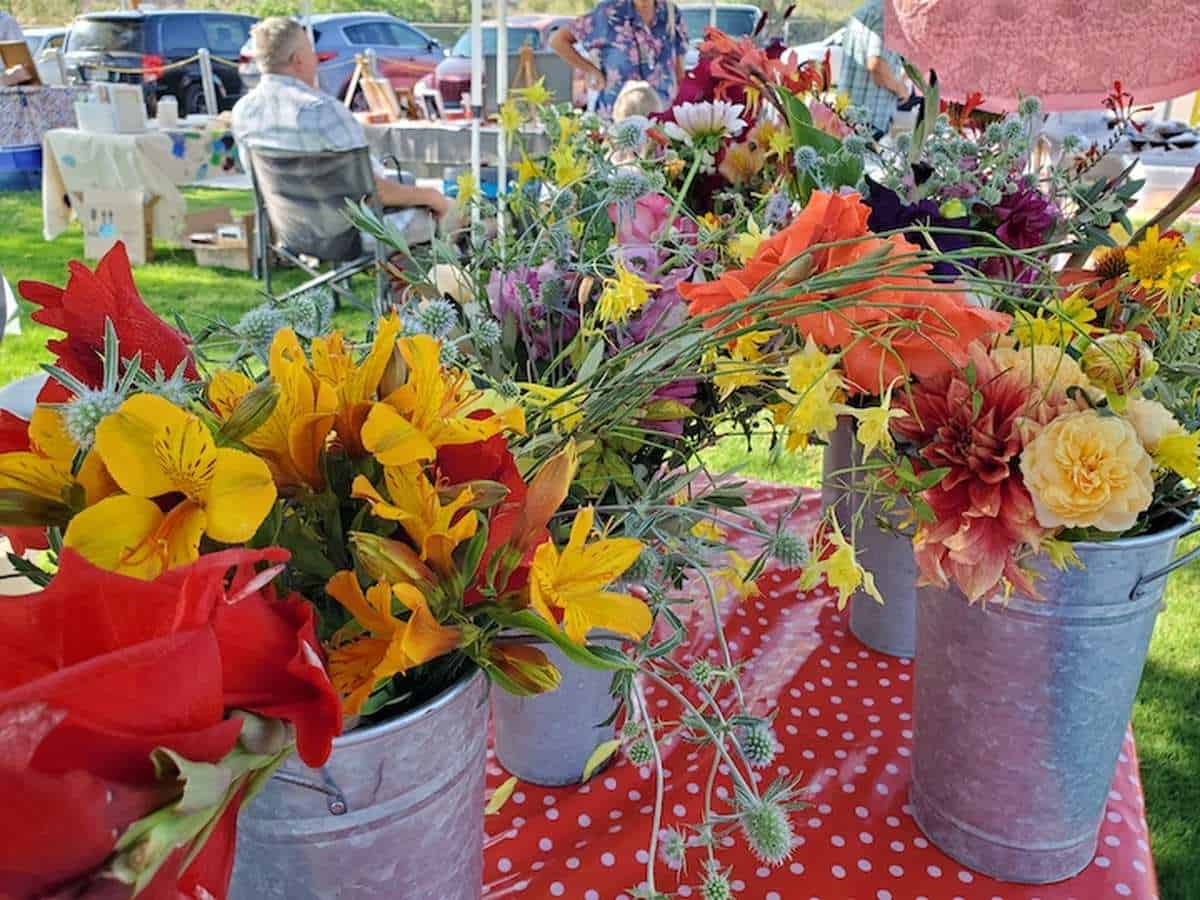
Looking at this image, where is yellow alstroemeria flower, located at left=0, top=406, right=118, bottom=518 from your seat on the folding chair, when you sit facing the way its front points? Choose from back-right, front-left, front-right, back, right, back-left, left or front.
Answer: back-right

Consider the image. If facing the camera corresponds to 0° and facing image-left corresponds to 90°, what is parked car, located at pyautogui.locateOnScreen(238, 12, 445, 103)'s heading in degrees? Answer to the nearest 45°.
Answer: approximately 225°

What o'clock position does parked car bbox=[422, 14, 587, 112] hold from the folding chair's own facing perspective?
The parked car is roughly at 11 o'clock from the folding chair.

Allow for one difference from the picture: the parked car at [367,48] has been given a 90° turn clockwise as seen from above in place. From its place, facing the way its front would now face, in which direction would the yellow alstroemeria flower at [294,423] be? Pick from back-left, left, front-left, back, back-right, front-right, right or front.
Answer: front-right

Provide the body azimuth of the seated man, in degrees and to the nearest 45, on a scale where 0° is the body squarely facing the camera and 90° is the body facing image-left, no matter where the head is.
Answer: approximately 225°

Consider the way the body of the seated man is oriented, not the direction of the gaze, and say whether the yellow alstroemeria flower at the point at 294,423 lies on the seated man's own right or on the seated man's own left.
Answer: on the seated man's own right

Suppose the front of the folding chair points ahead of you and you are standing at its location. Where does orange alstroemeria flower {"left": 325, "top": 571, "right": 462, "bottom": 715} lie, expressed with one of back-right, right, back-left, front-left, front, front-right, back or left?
back-right

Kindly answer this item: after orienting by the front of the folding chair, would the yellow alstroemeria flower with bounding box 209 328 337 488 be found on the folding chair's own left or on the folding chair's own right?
on the folding chair's own right

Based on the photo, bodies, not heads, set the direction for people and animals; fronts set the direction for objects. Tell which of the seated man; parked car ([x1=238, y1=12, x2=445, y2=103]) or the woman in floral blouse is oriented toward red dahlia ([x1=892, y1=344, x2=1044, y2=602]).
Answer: the woman in floral blouse

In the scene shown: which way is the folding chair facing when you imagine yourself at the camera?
facing away from the viewer and to the right of the viewer

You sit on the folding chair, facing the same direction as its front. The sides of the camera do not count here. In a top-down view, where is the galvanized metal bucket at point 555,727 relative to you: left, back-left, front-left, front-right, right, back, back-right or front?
back-right
